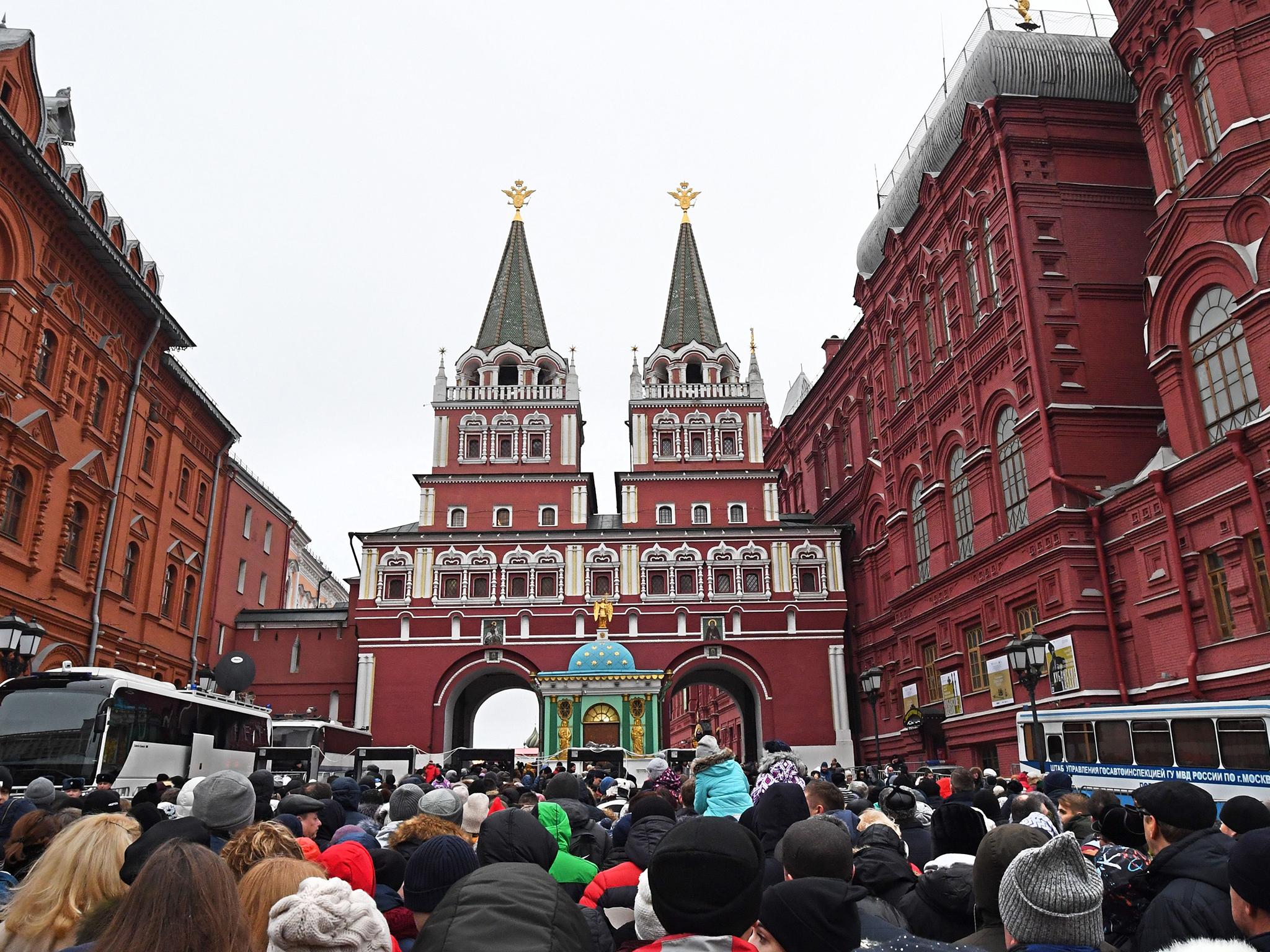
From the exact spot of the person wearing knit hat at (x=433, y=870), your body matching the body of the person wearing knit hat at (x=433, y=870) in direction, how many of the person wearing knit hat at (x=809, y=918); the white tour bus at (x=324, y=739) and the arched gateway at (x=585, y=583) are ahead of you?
2

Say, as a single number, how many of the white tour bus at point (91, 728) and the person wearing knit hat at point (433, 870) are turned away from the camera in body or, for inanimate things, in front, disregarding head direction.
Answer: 1

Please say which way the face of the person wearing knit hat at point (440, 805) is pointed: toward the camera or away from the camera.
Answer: away from the camera

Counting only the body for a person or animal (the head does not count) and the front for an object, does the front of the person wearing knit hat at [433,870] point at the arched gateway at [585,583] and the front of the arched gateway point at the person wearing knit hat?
yes

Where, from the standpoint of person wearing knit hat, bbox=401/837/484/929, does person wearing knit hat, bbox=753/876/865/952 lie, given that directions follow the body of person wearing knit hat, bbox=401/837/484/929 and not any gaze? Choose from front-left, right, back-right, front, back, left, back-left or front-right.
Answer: back-right

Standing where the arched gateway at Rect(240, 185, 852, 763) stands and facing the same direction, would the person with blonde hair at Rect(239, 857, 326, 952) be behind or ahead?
ahead

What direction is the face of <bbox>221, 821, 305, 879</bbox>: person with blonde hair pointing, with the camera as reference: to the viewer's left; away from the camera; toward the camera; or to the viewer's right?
away from the camera

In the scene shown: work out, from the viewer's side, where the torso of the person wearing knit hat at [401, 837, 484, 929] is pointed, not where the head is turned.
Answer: away from the camera

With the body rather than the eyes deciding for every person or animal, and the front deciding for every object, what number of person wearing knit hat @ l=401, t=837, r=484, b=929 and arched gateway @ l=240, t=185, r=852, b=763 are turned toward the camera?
1

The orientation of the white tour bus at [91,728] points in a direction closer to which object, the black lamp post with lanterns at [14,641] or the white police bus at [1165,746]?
the black lamp post with lanterns

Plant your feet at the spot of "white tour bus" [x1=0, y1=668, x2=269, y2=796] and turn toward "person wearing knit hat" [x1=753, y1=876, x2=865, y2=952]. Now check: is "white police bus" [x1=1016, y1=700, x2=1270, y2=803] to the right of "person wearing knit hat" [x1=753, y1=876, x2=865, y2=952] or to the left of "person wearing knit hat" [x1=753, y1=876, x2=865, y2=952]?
left

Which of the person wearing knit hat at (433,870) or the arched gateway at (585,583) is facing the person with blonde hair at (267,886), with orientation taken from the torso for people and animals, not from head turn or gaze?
the arched gateway

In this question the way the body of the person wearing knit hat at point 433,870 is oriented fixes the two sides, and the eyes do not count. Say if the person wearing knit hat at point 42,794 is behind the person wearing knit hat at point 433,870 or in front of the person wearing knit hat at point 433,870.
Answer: in front
